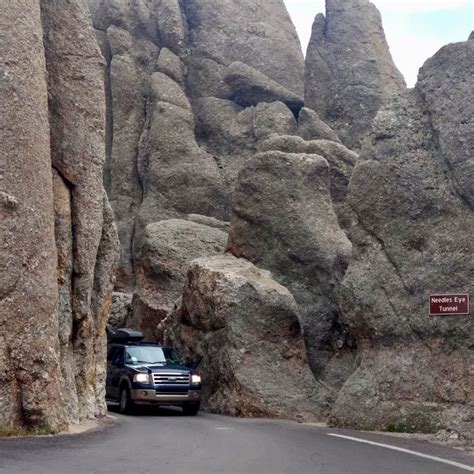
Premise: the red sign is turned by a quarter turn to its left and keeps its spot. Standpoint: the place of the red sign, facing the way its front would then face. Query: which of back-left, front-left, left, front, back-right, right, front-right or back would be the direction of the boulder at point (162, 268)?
back-left

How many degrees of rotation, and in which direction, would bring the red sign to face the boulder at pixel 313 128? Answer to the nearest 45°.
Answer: approximately 180°

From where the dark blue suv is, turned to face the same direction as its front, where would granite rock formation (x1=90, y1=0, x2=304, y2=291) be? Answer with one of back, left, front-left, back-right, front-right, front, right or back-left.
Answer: back-left

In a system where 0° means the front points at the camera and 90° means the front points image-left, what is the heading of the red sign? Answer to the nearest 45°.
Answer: approximately 0°

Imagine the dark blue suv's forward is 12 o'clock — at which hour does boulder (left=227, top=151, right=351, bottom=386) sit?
The boulder is roughly at 9 o'clock from the dark blue suv.

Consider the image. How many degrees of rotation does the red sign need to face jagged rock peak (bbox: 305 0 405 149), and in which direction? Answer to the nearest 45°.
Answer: approximately 180°

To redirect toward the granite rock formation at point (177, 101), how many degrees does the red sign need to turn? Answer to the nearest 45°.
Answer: approximately 135° to its right

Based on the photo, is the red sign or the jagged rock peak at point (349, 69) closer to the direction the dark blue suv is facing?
the red sign
